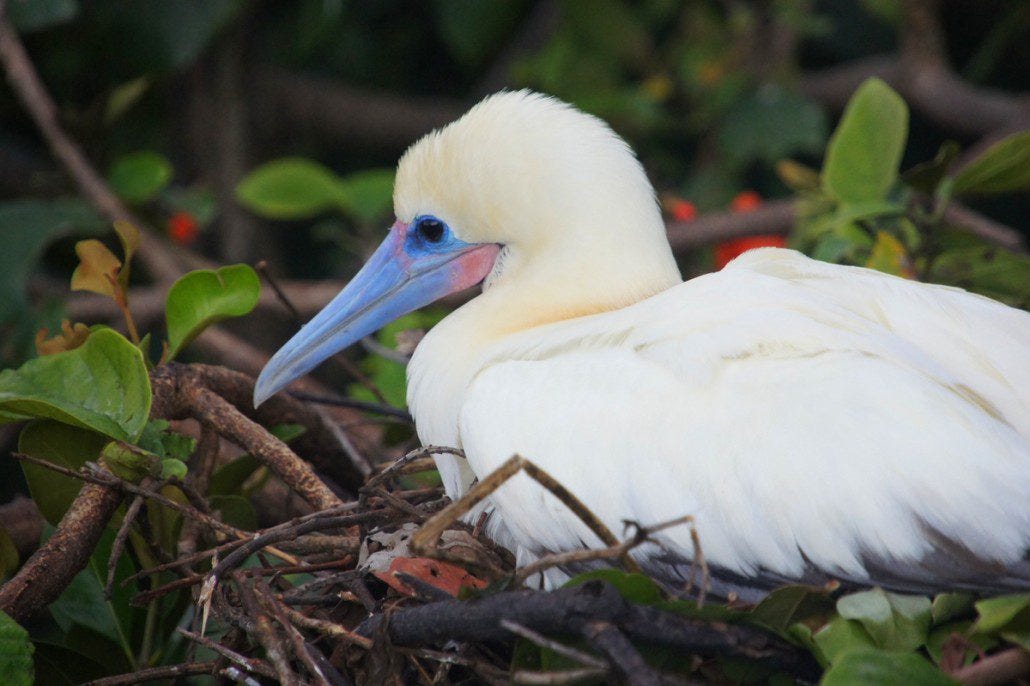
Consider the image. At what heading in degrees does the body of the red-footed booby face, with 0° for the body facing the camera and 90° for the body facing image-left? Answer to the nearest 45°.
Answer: approximately 90°

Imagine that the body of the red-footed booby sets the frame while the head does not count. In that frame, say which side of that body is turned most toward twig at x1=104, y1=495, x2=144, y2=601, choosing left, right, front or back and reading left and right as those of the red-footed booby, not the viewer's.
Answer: front

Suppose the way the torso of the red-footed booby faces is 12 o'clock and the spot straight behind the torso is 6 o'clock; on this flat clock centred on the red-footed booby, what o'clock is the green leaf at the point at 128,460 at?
The green leaf is roughly at 12 o'clock from the red-footed booby.

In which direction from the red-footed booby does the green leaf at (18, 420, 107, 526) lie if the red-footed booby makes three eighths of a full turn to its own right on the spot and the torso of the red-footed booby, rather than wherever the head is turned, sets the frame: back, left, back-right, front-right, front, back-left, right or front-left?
back-left

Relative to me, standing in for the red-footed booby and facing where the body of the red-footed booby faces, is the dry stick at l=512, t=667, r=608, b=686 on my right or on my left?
on my left

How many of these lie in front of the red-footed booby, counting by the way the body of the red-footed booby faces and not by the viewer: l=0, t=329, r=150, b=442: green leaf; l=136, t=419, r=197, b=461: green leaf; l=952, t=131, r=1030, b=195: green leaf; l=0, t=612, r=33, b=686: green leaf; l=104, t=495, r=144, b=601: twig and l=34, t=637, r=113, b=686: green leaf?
5

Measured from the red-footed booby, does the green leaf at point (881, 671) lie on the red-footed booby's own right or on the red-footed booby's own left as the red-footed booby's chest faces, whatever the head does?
on the red-footed booby's own left

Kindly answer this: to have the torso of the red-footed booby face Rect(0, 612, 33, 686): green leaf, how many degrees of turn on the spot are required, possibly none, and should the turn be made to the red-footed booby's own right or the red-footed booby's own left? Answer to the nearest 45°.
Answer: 0° — it already faces it

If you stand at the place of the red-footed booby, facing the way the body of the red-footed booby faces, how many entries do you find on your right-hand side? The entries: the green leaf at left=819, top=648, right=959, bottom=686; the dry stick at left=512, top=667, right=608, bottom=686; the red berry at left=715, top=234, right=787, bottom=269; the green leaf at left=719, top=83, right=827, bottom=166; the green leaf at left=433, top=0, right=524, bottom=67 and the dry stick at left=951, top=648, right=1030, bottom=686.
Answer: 3

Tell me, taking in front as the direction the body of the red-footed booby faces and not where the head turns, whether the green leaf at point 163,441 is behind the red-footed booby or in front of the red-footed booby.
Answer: in front

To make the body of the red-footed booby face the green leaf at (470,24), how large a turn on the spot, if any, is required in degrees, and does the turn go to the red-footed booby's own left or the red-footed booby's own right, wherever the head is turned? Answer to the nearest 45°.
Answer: approximately 90° to the red-footed booby's own right

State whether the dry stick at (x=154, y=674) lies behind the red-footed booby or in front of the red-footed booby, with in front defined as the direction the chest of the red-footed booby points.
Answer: in front

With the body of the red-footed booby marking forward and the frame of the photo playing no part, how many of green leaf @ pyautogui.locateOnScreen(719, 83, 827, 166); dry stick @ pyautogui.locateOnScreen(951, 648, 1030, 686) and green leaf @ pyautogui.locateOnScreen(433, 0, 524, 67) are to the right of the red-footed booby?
2

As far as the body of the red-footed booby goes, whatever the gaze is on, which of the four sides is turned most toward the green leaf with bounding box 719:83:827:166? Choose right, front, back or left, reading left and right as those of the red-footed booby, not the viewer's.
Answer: right

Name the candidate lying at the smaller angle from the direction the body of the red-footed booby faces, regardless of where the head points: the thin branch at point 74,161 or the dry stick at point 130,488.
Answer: the dry stick
